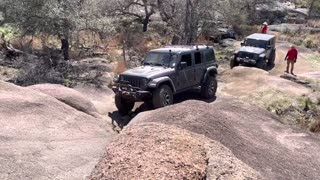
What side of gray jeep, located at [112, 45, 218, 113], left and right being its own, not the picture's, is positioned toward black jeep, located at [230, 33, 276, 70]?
back

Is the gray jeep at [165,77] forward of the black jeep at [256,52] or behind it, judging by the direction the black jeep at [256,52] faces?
forward

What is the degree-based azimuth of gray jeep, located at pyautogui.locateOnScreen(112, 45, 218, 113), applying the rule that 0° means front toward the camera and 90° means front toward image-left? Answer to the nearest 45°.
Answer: approximately 45°

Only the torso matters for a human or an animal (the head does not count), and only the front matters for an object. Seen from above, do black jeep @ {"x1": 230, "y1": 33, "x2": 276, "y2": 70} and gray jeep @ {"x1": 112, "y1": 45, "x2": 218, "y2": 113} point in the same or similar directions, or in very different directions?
same or similar directions

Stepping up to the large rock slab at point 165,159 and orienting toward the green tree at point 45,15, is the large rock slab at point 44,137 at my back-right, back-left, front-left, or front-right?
front-left

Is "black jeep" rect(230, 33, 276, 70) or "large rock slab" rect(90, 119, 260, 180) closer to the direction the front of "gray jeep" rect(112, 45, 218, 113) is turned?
the large rock slab

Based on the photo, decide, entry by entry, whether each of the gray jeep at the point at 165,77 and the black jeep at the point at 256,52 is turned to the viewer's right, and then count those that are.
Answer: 0

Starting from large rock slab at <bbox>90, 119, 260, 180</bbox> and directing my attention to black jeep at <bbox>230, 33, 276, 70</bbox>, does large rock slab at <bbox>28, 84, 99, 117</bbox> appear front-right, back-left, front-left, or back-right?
front-left

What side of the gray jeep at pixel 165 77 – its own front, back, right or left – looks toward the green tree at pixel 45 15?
right

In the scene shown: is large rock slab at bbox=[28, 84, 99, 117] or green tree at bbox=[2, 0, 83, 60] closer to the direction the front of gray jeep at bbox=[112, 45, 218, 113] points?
the large rock slab

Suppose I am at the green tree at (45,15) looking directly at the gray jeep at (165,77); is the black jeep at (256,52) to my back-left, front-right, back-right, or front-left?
front-left

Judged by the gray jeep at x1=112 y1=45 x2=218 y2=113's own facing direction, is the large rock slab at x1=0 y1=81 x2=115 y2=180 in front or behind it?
in front
